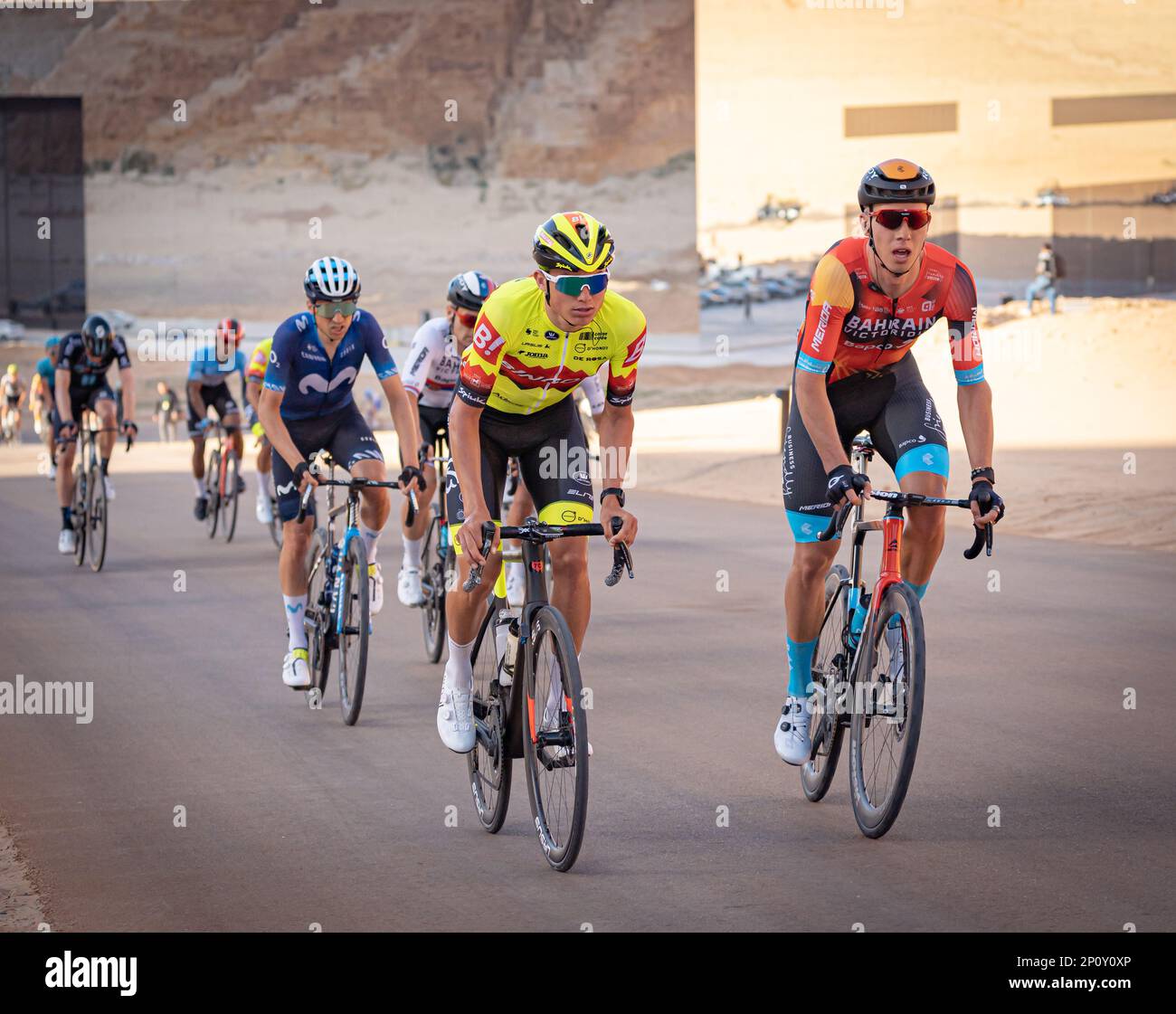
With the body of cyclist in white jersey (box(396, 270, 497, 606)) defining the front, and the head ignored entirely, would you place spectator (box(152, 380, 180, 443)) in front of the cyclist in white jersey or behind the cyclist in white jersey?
behind

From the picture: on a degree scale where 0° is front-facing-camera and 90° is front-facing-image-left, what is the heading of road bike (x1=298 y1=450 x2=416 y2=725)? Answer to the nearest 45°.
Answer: approximately 0°

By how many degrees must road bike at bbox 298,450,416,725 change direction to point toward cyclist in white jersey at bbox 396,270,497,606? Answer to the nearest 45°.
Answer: approximately 180°

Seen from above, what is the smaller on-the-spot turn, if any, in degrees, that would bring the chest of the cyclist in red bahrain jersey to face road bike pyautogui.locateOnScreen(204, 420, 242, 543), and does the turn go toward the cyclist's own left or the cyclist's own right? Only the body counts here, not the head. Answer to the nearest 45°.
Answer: approximately 135° to the cyclist's own right

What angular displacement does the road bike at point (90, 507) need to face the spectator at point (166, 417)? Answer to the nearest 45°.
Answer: approximately 180°

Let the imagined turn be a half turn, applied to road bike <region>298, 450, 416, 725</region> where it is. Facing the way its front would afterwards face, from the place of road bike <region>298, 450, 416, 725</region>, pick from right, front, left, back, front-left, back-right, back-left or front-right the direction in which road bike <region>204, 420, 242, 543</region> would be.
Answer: front
